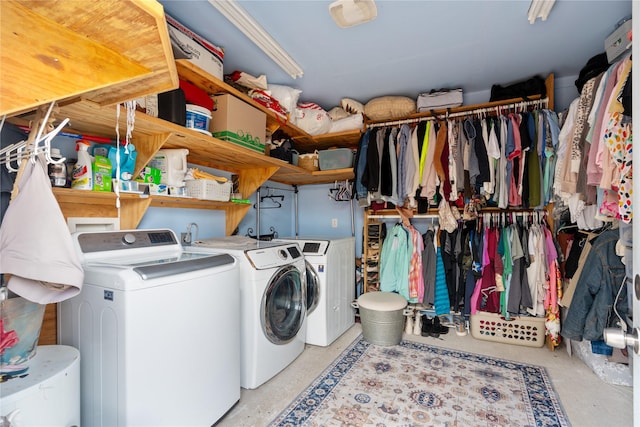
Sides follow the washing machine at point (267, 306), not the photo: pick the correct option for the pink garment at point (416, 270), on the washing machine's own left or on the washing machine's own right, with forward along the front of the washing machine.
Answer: on the washing machine's own left

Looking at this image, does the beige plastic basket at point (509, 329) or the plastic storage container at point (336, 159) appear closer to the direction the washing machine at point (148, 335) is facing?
the beige plastic basket

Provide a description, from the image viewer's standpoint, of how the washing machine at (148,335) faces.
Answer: facing the viewer and to the right of the viewer

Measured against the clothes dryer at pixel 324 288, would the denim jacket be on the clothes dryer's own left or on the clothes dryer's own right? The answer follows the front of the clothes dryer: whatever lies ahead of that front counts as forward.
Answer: on the clothes dryer's own left

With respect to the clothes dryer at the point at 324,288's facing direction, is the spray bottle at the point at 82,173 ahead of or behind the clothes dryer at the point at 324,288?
ahead

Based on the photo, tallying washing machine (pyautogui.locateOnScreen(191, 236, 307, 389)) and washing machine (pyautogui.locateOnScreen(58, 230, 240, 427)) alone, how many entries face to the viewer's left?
0

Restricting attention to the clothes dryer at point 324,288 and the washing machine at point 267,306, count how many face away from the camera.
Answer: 0
